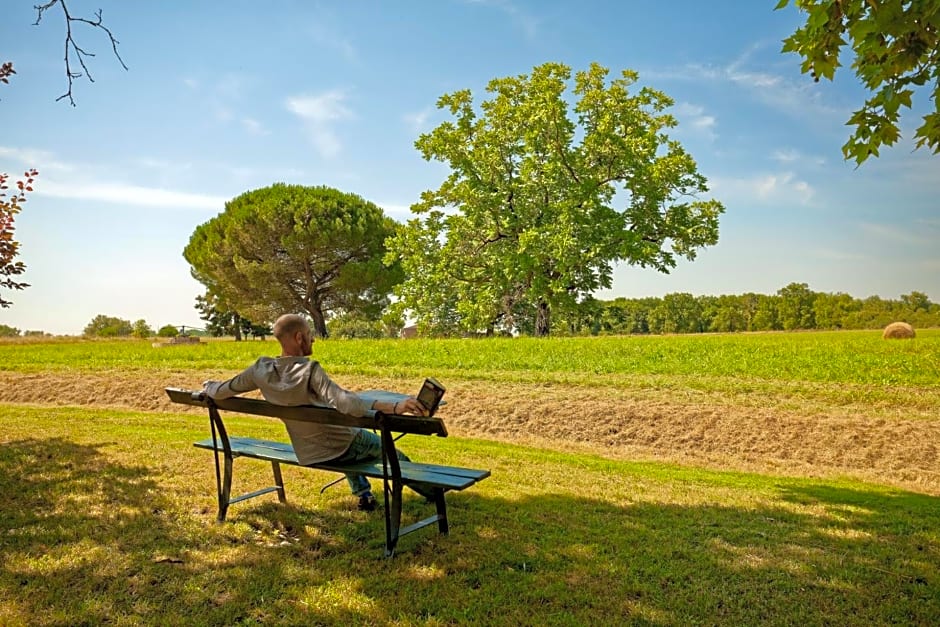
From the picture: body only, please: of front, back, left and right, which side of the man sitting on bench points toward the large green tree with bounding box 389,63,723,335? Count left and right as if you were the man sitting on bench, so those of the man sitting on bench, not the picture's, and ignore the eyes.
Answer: front

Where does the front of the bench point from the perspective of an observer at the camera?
facing away from the viewer and to the right of the viewer

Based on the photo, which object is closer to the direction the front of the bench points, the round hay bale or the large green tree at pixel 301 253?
the round hay bale

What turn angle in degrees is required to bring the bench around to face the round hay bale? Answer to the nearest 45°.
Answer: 0° — it already faces it

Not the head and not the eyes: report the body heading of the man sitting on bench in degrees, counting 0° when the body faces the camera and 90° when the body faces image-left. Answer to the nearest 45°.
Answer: approximately 225°

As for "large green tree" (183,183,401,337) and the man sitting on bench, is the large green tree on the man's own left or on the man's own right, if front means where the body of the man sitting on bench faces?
on the man's own left

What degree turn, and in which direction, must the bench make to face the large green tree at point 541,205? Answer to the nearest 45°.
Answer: approximately 45° to its left

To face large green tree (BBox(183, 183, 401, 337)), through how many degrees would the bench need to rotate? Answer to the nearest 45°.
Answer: approximately 45° to its left

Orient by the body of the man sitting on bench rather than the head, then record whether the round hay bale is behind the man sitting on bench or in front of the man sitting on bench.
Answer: in front

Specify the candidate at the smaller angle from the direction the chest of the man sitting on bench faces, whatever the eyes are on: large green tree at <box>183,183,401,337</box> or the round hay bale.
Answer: the round hay bale
